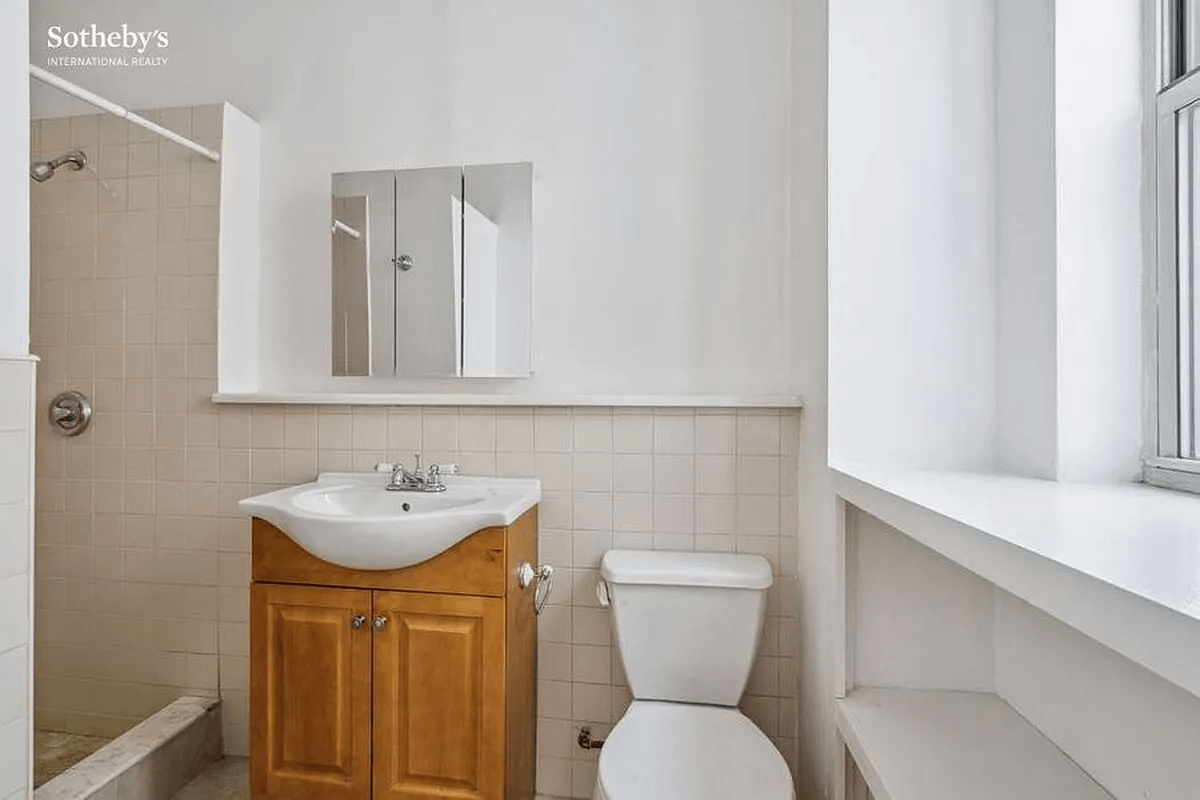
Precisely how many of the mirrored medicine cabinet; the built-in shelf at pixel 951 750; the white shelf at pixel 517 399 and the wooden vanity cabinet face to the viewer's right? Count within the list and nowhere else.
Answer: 0

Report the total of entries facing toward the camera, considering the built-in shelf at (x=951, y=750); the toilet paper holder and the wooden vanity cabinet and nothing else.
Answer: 1

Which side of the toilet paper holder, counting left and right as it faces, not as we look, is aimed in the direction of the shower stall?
back

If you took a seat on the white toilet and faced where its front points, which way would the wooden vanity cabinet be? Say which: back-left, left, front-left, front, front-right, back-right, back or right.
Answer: right

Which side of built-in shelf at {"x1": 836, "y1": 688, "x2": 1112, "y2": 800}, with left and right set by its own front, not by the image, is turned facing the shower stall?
front

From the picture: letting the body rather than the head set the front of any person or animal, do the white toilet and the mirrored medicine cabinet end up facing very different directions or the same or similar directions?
same or similar directions

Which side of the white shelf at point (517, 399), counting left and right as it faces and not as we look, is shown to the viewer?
front

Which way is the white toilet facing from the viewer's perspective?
toward the camera

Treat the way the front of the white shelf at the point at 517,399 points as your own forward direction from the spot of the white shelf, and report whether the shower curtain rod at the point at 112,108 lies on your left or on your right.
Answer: on your right

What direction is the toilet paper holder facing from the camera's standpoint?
to the viewer's right

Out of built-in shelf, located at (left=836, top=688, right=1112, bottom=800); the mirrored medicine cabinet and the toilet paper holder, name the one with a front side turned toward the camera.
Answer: the mirrored medicine cabinet

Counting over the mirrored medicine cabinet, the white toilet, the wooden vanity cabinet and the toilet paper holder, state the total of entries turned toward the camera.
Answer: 3

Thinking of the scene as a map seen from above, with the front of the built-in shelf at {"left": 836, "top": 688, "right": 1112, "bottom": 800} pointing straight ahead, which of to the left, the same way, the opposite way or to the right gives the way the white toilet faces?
to the left

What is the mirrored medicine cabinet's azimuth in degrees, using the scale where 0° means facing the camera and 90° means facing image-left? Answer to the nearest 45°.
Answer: approximately 0°

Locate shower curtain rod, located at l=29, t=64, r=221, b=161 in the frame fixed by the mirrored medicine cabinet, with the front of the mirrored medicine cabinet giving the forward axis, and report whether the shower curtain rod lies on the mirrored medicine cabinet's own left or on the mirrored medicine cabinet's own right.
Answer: on the mirrored medicine cabinet's own right
